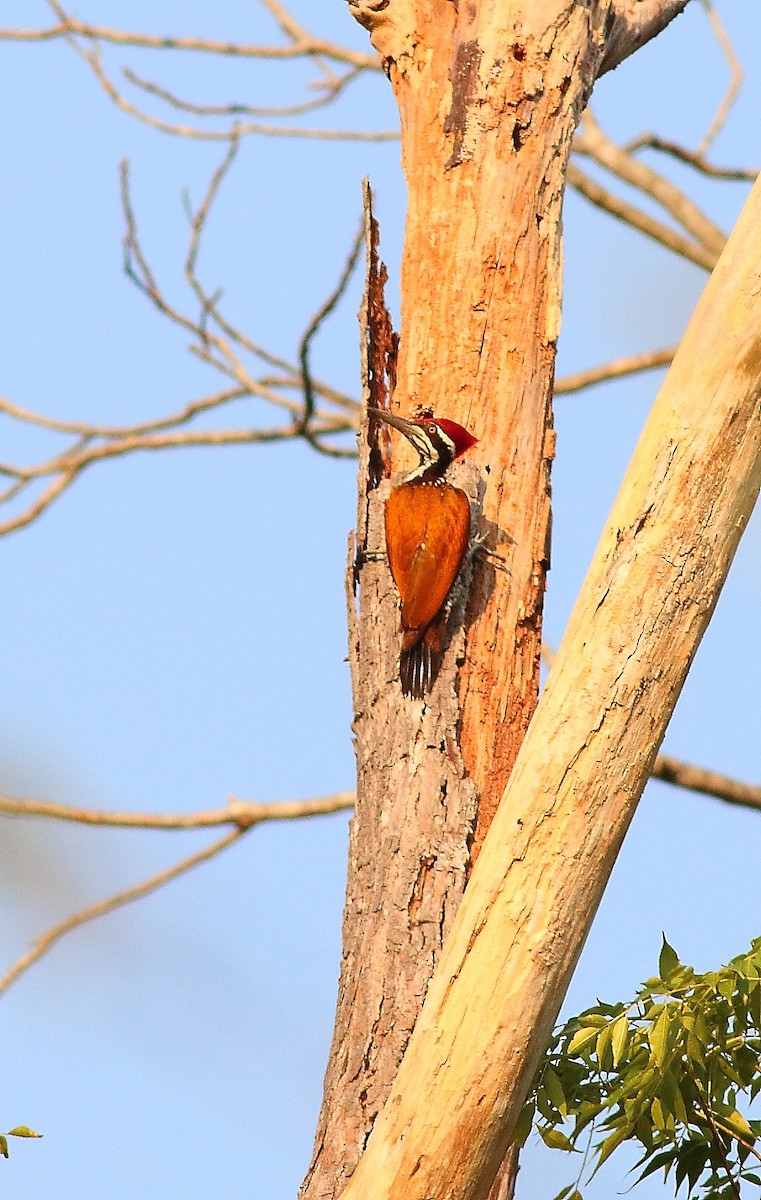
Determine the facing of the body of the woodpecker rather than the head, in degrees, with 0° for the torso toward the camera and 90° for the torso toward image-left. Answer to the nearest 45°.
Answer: approximately 180°

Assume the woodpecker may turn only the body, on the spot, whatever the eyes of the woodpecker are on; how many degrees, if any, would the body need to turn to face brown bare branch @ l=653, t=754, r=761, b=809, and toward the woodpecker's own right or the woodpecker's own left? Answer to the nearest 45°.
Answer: approximately 45° to the woodpecker's own right
